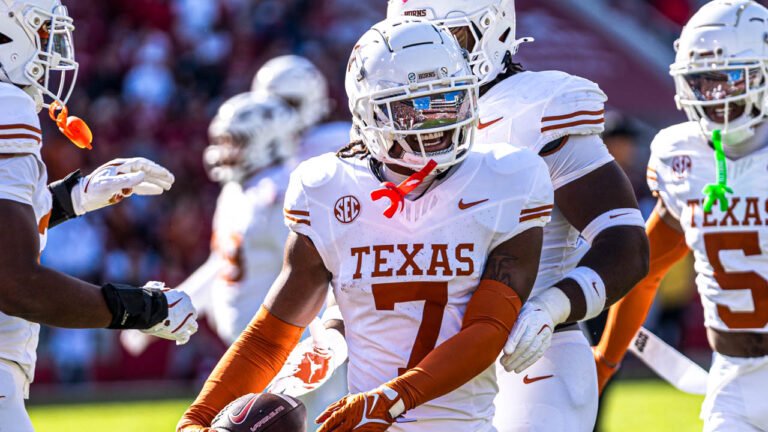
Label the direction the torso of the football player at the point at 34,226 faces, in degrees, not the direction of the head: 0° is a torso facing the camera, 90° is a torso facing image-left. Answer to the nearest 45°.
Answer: approximately 270°

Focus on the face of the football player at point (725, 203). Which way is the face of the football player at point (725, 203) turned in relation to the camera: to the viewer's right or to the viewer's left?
to the viewer's left

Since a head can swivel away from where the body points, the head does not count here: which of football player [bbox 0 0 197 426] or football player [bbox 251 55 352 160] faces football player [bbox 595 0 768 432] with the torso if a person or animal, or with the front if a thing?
football player [bbox 0 0 197 426]

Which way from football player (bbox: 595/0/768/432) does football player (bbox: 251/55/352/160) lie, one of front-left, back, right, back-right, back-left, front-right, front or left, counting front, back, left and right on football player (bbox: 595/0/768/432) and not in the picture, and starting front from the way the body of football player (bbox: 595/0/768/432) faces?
back-right

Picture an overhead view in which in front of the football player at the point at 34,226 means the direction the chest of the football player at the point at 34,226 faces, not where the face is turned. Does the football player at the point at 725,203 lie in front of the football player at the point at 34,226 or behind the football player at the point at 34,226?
in front

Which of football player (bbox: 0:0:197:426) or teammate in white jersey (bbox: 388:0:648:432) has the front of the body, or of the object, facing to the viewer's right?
the football player

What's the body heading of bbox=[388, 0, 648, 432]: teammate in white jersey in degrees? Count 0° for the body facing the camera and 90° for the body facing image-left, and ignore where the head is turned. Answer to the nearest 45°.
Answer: approximately 45°
